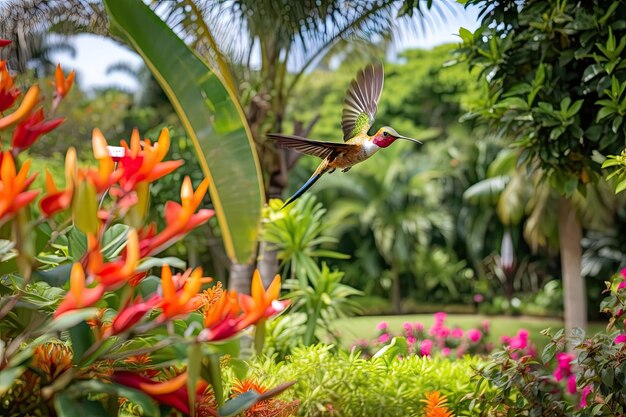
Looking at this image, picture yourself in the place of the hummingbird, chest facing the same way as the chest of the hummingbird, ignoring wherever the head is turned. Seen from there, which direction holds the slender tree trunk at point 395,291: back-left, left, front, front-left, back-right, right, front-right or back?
left

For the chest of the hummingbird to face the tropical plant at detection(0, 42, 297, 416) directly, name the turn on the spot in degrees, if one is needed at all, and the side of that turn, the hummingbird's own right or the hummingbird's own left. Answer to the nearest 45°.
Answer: approximately 135° to the hummingbird's own right

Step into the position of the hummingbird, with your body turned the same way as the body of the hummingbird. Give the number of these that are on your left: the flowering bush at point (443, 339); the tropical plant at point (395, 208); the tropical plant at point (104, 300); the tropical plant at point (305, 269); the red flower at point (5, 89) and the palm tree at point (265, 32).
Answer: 4

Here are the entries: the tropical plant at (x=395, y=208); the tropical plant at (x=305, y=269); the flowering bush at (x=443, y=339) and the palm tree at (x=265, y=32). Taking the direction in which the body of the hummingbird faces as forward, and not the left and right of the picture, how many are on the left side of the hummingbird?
4

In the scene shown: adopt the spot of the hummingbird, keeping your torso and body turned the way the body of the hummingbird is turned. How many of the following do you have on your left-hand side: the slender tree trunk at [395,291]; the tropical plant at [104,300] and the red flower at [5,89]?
1

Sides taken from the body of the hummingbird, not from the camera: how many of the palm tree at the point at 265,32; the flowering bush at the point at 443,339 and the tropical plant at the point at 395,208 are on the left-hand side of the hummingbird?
3

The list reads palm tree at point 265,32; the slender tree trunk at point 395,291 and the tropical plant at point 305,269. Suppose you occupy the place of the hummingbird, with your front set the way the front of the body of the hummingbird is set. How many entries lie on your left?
3

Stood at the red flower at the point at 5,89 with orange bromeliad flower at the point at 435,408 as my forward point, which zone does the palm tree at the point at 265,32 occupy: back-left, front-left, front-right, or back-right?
front-left

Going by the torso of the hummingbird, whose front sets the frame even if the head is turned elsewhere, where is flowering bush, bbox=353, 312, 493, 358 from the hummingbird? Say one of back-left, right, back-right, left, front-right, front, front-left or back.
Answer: left

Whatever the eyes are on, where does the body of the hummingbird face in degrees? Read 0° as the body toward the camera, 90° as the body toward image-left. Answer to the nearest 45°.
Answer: approximately 270°

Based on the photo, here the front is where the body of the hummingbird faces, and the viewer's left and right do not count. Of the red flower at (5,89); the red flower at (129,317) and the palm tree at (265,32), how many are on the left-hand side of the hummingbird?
1

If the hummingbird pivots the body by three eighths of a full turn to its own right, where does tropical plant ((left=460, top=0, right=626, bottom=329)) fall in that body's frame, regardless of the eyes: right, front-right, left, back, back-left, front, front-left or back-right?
back

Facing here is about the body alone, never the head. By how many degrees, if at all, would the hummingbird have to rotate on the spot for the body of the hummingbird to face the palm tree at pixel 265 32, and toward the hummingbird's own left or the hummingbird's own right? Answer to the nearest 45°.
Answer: approximately 90° to the hummingbird's own left

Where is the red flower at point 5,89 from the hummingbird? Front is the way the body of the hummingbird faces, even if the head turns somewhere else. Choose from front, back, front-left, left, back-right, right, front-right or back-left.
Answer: back-right
